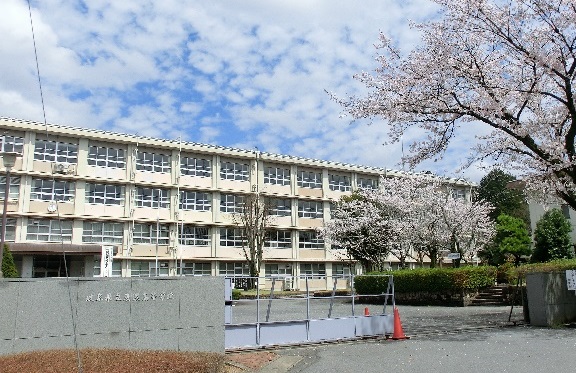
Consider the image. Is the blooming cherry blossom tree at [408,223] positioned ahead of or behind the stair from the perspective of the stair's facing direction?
behind

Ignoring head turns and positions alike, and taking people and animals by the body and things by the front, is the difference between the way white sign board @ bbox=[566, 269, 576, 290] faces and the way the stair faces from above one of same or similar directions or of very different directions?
same or similar directions

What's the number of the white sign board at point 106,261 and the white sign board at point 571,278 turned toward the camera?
2

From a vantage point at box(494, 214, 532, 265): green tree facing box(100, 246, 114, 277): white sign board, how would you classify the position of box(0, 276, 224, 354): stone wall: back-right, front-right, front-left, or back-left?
front-left

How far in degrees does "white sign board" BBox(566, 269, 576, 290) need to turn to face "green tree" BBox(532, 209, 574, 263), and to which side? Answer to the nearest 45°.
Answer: approximately 180°

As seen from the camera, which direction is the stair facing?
toward the camera

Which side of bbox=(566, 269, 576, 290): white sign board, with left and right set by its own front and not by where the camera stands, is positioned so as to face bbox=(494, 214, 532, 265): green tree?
back

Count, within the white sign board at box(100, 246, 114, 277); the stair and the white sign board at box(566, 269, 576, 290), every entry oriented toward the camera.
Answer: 3

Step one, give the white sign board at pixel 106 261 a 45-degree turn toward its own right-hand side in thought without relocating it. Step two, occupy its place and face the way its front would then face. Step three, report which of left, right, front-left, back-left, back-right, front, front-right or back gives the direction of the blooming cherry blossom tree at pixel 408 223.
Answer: back-left

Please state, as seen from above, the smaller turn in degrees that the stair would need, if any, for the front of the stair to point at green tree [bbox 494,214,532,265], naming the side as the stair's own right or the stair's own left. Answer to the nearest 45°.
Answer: approximately 180°

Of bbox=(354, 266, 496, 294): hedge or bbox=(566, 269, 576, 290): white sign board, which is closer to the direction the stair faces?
the white sign board

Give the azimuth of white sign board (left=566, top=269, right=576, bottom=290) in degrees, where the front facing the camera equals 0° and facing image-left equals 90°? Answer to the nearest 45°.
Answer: approximately 0°

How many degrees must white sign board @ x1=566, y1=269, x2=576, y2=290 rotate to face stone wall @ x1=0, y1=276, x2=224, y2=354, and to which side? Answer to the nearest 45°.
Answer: approximately 45° to its right

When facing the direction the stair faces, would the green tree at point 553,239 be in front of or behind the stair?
behind

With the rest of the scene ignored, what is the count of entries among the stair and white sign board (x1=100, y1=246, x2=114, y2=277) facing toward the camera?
2
